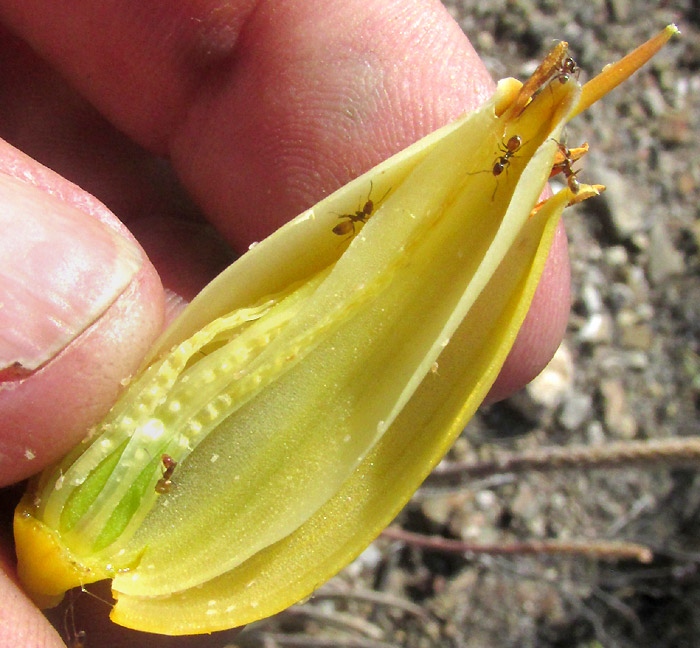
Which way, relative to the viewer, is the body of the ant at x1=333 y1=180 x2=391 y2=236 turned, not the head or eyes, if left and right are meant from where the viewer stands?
facing away from the viewer and to the right of the viewer

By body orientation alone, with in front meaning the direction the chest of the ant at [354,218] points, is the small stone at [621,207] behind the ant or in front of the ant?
in front

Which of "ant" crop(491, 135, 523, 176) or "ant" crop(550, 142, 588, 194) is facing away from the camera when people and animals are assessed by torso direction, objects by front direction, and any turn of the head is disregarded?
"ant" crop(550, 142, 588, 194)

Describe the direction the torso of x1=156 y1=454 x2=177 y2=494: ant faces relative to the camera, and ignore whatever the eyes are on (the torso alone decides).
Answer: away from the camera

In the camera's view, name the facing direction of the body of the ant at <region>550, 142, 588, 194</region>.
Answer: away from the camera
